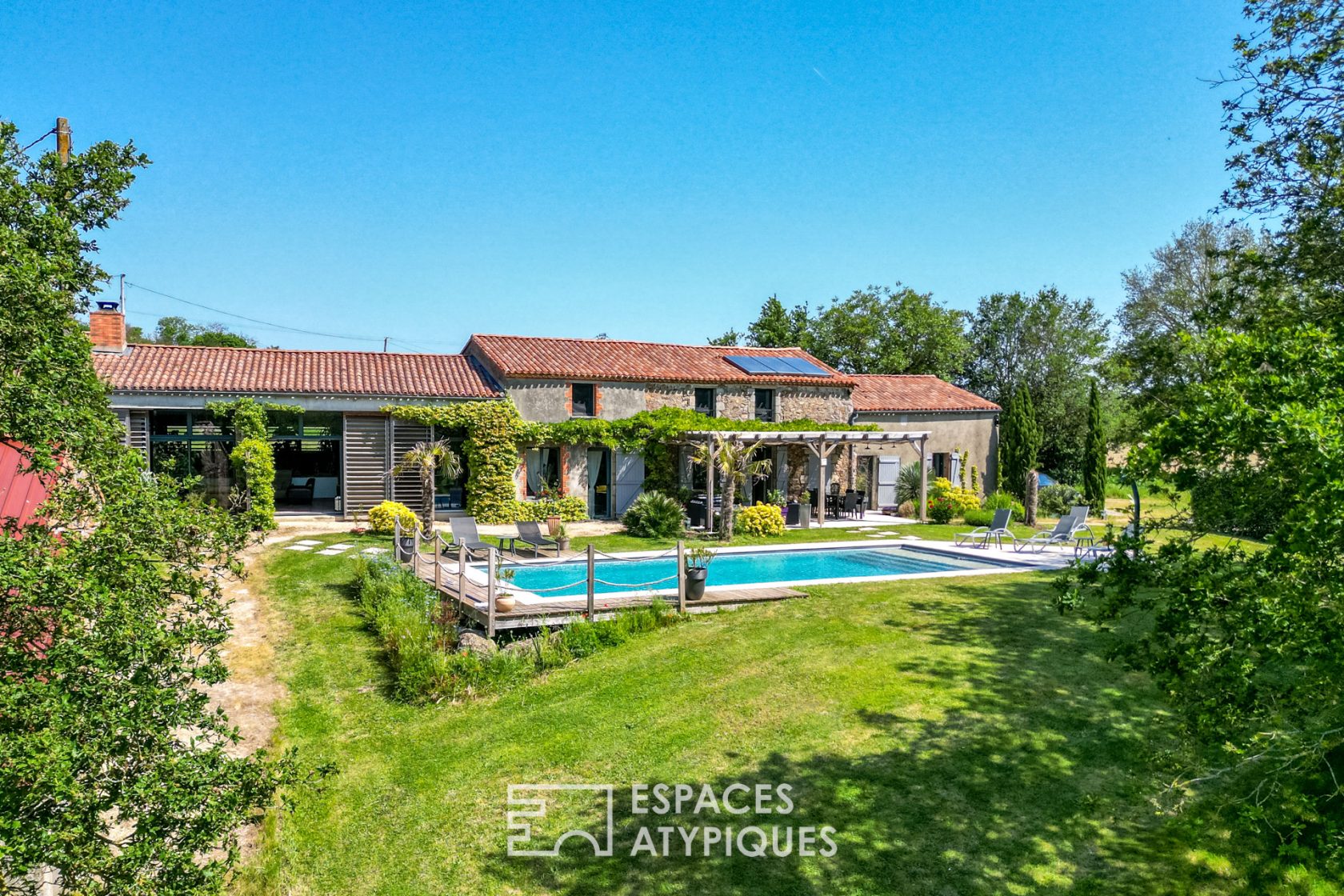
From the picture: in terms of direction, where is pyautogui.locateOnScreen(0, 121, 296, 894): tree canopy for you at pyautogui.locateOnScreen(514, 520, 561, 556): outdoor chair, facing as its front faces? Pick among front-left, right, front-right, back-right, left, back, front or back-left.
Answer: front-right

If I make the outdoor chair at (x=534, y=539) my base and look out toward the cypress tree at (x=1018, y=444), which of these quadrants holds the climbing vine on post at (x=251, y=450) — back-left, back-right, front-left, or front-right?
back-left

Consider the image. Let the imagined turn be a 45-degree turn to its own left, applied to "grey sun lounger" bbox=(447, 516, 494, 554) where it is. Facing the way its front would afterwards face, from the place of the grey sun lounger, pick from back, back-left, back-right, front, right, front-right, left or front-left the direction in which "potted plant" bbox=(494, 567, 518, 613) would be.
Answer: right

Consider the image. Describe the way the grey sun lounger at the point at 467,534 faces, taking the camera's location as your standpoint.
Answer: facing the viewer and to the right of the viewer

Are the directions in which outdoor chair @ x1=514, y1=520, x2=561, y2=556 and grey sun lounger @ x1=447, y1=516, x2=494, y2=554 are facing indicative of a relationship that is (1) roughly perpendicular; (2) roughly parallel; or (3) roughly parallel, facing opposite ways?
roughly parallel

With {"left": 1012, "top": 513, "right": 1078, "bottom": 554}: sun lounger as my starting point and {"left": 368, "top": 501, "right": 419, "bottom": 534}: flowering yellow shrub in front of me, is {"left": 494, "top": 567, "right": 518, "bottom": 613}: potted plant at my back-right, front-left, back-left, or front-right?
front-left

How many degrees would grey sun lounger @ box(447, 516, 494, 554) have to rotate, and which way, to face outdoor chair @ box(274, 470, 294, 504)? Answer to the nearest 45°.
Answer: approximately 180°

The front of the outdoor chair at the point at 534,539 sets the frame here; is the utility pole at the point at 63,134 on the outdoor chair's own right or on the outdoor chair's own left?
on the outdoor chair's own right

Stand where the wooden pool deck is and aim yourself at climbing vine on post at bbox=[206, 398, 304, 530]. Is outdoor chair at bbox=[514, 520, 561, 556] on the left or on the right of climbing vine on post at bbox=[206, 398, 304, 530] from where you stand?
right

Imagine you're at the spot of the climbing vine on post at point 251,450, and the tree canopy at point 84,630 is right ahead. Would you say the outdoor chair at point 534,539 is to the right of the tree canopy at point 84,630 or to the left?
left
